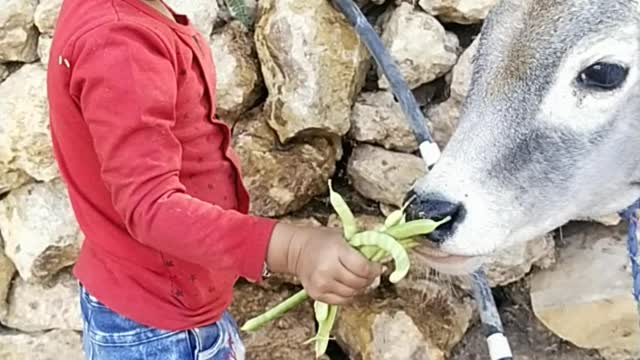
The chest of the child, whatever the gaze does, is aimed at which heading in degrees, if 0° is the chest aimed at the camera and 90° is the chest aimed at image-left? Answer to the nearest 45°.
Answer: approximately 270°

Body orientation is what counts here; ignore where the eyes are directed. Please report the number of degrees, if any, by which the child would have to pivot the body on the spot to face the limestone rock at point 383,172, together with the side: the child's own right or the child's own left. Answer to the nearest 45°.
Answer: approximately 45° to the child's own left

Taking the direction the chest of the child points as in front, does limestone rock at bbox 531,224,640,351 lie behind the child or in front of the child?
in front

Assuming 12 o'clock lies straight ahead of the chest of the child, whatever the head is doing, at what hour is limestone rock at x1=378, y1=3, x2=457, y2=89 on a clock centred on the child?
The limestone rock is roughly at 10 o'clock from the child.

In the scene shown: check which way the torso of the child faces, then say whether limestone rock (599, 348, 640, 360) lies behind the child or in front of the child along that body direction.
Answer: in front
